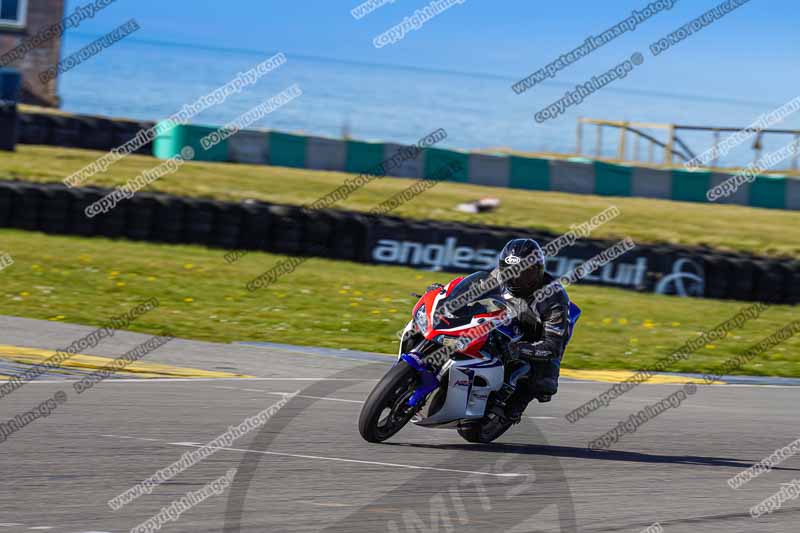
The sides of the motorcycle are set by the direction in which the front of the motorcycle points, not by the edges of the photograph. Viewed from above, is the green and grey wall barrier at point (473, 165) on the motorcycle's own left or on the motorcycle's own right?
on the motorcycle's own right

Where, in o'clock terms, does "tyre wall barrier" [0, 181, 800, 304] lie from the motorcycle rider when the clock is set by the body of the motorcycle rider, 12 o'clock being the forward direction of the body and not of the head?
The tyre wall barrier is roughly at 4 o'clock from the motorcycle rider.

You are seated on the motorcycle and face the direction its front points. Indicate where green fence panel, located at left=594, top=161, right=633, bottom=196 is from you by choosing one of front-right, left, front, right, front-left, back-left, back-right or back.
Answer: back-right

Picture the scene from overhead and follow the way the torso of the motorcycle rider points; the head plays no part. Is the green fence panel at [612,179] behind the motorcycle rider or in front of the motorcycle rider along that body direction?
behind

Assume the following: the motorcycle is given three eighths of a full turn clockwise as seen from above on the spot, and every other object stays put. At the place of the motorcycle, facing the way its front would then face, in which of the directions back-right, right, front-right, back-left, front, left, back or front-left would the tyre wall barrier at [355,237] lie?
front

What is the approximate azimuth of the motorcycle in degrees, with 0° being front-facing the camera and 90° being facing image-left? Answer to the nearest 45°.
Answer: approximately 45°

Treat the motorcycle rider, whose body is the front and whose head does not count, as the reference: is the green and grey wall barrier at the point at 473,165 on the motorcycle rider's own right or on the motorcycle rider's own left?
on the motorcycle rider's own right
